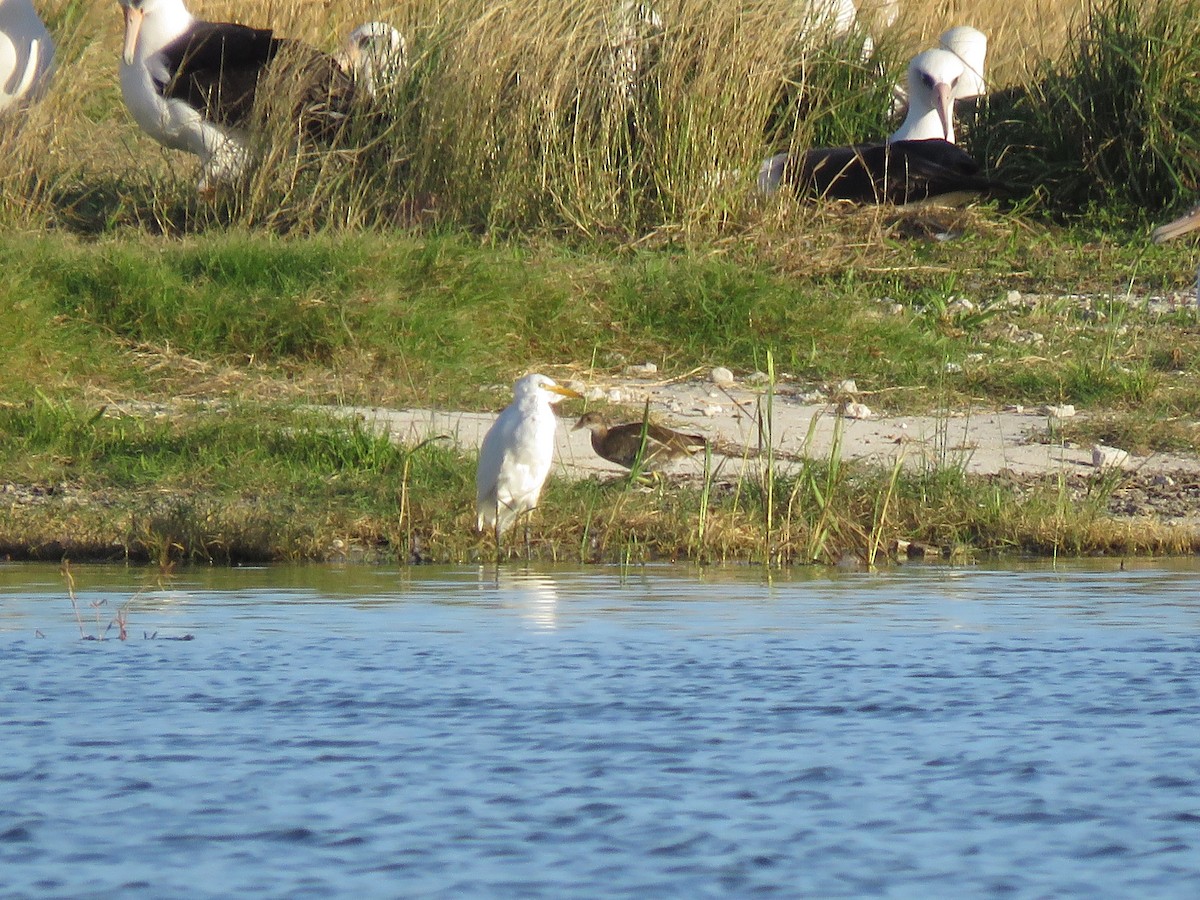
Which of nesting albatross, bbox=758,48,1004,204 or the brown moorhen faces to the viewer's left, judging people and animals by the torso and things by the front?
the brown moorhen

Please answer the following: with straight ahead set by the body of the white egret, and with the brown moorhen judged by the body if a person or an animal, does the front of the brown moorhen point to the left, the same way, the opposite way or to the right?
the opposite way

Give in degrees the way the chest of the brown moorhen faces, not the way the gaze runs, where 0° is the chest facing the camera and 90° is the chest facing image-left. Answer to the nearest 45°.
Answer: approximately 90°

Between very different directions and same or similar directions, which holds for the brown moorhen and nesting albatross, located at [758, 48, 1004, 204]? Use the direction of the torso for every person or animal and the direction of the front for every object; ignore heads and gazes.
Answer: very different directions

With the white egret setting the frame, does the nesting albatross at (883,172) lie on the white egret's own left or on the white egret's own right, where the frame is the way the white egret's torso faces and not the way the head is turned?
on the white egret's own left

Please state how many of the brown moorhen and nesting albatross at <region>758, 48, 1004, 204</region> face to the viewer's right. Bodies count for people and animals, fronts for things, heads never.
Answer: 1

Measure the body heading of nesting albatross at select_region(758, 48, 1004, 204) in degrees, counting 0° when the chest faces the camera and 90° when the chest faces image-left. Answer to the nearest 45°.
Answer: approximately 270°

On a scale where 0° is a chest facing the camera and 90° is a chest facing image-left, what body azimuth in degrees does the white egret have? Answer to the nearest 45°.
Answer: approximately 270°

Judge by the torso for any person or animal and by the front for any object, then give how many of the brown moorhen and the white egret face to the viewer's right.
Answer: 1

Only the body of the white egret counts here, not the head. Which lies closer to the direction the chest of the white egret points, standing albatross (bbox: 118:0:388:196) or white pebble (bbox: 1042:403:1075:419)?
the white pebble

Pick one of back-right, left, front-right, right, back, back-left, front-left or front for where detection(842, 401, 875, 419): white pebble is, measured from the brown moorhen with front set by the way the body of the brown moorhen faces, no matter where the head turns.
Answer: back-right

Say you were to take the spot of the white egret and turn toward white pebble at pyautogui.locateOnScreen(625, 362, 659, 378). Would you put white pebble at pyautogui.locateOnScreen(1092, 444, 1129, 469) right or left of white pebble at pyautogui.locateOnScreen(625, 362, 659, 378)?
right

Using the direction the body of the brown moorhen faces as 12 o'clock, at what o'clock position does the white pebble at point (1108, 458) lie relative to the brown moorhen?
The white pebble is roughly at 6 o'clock from the brown moorhen.
